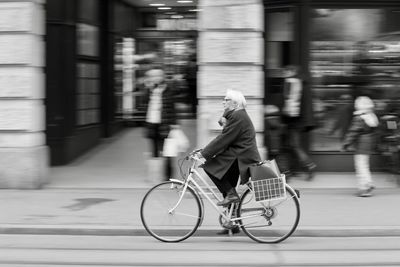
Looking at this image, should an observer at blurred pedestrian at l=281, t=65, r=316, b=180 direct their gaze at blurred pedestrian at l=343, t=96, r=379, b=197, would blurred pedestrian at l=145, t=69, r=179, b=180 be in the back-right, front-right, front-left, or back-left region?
back-right

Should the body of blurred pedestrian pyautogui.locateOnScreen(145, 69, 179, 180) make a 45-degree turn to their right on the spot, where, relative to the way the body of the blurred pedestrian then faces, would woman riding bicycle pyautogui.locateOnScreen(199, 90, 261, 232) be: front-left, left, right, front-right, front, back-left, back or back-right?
left

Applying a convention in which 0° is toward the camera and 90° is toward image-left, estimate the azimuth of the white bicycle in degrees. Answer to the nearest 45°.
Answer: approximately 90°

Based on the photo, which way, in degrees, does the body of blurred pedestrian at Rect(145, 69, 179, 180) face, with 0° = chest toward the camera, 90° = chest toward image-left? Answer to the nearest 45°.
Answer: approximately 45°

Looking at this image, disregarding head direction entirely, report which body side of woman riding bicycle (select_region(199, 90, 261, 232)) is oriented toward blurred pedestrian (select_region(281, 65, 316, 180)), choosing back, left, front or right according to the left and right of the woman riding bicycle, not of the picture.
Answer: right

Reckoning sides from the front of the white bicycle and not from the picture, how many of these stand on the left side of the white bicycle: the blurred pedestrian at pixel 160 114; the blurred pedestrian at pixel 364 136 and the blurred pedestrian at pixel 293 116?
0

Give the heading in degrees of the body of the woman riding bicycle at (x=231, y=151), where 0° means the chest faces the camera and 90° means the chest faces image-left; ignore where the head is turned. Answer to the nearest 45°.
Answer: approximately 90°

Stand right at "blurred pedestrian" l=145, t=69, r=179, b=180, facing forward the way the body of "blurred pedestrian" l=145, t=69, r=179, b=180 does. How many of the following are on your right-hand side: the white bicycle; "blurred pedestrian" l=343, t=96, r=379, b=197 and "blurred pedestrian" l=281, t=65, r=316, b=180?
0

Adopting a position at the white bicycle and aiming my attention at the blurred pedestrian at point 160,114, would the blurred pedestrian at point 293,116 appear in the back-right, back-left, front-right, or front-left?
front-right

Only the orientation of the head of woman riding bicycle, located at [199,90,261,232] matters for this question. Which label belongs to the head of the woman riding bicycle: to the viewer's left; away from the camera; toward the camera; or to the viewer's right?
to the viewer's left
